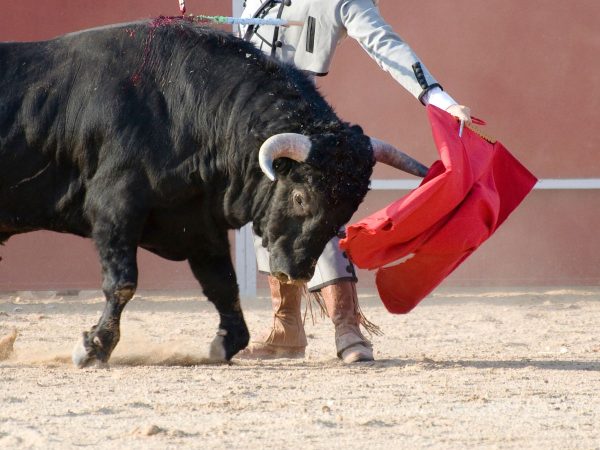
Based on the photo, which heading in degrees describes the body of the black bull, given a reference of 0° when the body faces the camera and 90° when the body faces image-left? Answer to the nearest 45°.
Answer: approximately 270°
